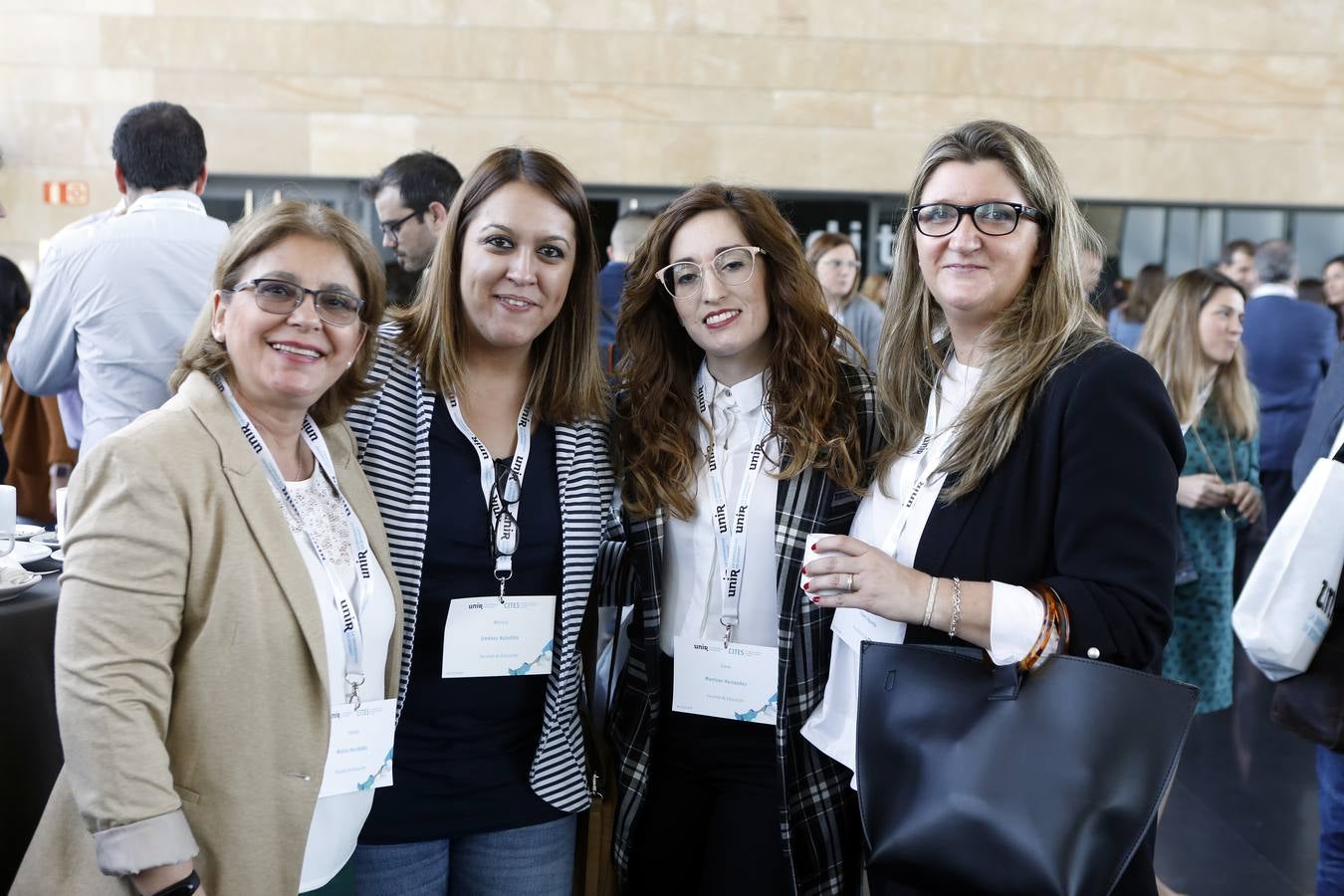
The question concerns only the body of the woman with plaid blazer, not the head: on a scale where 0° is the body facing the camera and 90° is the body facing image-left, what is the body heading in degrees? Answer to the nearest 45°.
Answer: approximately 0°

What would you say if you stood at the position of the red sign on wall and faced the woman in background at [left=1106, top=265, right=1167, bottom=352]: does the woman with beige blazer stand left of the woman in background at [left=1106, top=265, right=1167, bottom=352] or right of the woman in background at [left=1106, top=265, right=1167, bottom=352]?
right

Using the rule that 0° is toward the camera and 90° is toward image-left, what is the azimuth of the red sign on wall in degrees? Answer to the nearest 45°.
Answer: approximately 0°

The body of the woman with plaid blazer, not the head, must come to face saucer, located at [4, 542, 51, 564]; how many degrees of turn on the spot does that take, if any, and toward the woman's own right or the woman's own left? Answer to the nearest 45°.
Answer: approximately 90° to the woman's own right

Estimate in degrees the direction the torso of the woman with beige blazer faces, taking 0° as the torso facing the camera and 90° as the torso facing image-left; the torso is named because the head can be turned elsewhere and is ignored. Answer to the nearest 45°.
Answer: approximately 315°

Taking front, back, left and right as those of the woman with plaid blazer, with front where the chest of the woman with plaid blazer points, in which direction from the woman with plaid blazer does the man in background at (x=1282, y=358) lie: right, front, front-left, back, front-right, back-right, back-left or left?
back-left

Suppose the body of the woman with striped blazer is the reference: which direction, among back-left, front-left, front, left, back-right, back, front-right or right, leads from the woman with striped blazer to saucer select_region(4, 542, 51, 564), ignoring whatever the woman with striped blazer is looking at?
back-right
